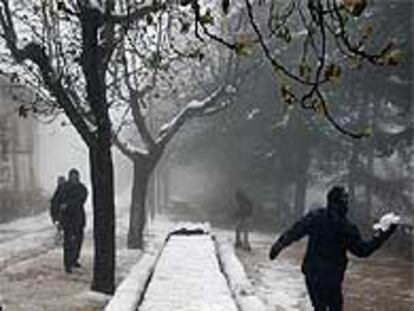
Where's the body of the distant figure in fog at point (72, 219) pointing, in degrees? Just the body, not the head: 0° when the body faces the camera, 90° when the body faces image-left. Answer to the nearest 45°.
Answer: approximately 0°

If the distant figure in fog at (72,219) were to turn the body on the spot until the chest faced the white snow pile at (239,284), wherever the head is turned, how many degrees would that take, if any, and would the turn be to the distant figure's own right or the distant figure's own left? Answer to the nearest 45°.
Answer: approximately 45° to the distant figure's own left

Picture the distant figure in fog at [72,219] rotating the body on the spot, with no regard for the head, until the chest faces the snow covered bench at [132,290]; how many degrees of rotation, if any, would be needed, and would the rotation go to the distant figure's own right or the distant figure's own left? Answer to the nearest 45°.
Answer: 0° — they already face it

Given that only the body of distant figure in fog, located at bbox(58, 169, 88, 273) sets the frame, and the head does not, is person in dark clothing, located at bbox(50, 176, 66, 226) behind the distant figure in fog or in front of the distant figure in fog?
behind

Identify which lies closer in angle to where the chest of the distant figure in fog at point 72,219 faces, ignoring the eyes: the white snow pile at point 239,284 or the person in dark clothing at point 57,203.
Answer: the white snow pile

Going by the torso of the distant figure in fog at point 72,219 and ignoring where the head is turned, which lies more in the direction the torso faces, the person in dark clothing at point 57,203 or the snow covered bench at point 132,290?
the snow covered bench
